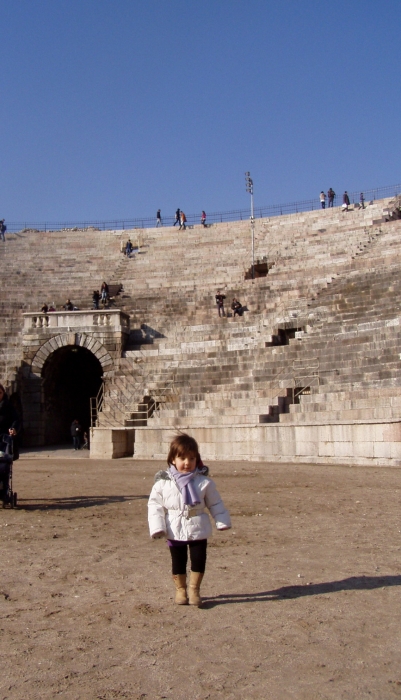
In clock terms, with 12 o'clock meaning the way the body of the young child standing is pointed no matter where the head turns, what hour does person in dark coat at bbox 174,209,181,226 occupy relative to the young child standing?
The person in dark coat is roughly at 6 o'clock from the young child standing.

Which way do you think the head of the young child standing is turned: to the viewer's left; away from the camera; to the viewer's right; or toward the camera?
toward the camera

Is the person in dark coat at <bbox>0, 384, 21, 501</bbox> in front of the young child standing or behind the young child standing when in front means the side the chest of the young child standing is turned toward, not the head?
behind

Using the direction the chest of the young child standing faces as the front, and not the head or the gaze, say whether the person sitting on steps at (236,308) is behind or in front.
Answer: behind

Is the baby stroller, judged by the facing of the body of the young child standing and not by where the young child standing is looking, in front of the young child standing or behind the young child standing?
behind

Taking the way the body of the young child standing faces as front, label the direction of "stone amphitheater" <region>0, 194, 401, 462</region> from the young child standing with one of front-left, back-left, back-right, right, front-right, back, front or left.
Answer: back

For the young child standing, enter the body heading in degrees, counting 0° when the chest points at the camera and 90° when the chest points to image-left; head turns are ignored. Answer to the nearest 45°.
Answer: approximately 0°

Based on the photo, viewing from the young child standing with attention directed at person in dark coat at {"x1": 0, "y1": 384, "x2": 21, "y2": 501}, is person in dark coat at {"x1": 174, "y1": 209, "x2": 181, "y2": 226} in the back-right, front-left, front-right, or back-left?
front-right
